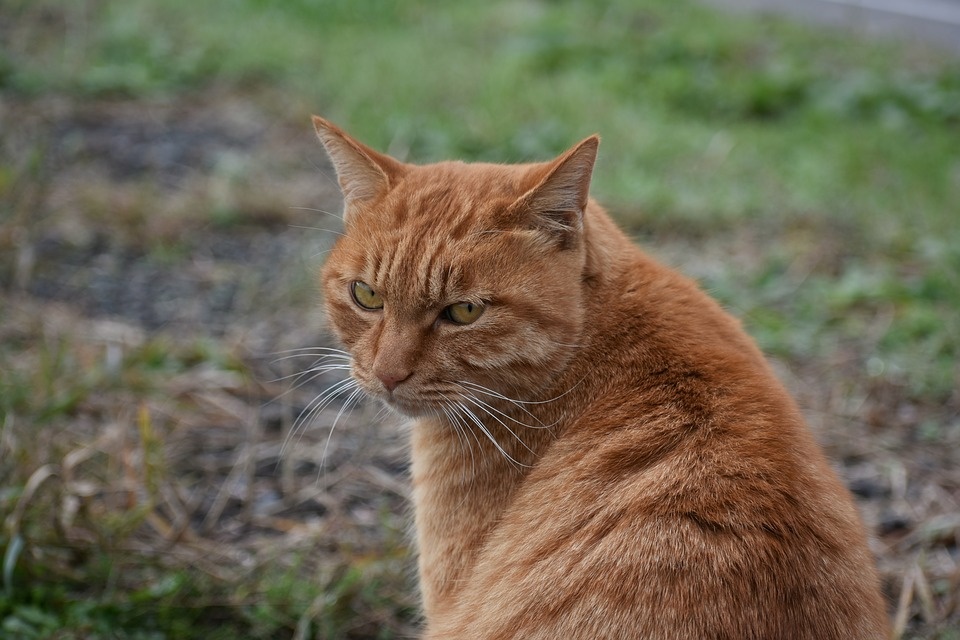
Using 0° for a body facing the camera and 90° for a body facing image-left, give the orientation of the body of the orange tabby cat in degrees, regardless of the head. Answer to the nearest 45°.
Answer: approximately 90°
